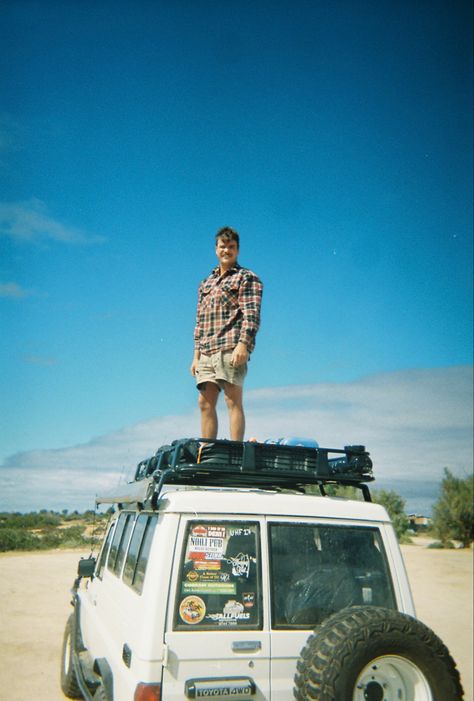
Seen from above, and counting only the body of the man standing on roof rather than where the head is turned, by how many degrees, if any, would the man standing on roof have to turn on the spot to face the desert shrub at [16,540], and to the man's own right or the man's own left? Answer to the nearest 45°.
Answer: approximately 90° to the man's own right

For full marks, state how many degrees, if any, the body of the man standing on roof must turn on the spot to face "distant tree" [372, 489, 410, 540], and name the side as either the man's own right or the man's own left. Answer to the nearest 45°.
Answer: approximately 135° to the man's own right

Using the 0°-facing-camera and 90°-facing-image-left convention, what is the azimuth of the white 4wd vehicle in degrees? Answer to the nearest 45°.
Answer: approximately 135°

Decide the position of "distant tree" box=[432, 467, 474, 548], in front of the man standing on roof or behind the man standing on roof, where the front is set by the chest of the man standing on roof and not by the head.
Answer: behind

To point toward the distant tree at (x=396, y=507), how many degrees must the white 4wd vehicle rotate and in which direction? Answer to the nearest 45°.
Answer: approximately 45° to its right

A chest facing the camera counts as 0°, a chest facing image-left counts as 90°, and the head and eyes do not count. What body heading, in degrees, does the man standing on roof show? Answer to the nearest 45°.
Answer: approximately 45°

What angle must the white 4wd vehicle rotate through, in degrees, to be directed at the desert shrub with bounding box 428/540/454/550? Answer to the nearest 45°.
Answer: approximately 45° to its right

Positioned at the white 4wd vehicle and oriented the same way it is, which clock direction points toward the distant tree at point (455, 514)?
The distant tree is roughly at 2 o'clock from the white 4wd vehicle.

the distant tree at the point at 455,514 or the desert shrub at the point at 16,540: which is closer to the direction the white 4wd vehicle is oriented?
the desert shrub
